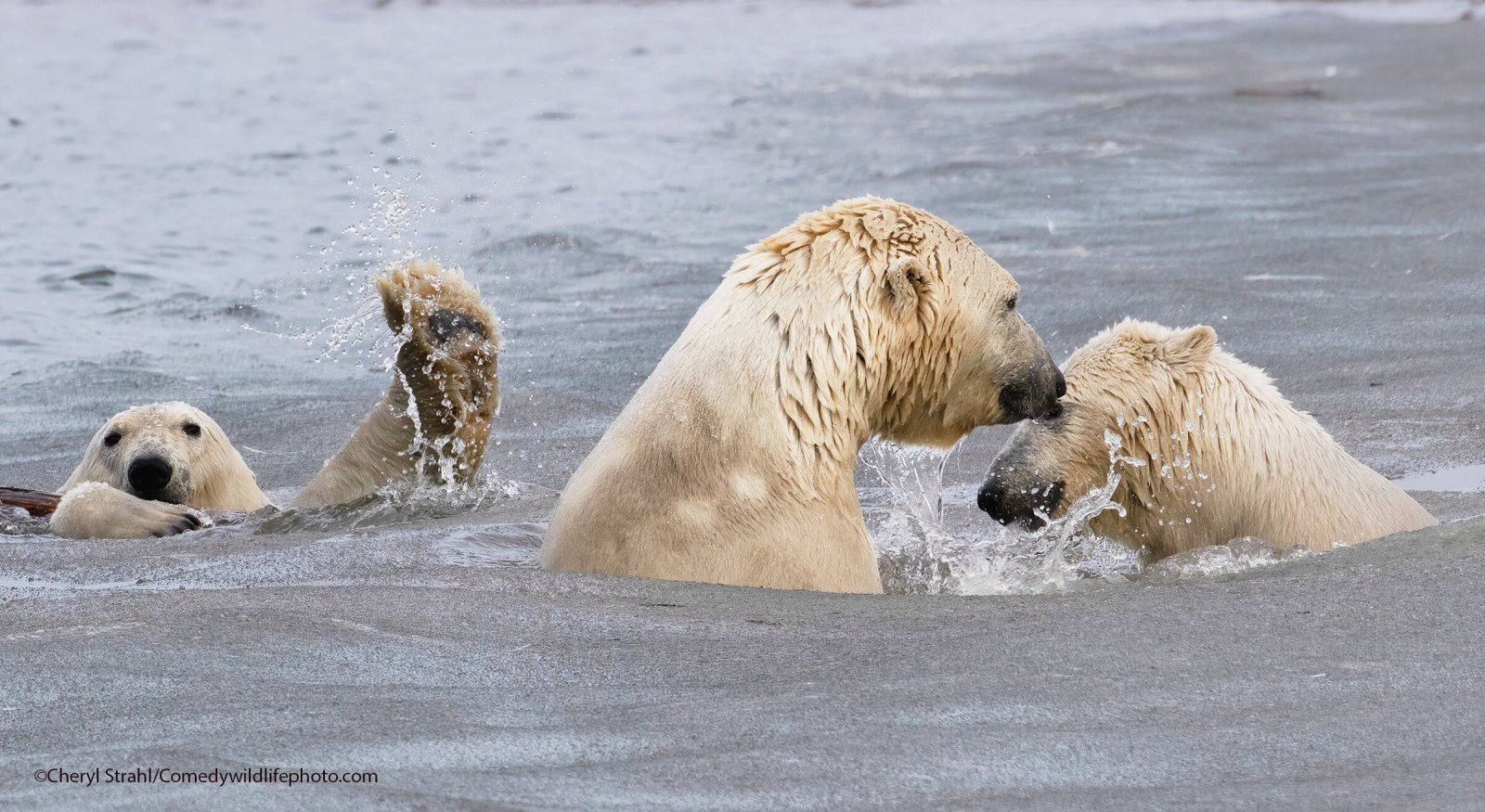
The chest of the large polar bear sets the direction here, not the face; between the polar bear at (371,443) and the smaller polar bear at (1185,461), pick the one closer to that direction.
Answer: the smaller polar bear

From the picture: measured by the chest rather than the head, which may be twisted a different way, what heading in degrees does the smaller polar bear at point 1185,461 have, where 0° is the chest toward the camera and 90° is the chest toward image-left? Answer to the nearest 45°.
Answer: approximately 90°

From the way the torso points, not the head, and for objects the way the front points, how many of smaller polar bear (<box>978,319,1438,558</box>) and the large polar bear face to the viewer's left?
1

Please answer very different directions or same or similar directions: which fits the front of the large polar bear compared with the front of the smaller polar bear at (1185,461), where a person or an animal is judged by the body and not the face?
very different directions

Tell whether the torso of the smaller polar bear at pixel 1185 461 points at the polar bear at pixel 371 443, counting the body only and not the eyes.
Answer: yes

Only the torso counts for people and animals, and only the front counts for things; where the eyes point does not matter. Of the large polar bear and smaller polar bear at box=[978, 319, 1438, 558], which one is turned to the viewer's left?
the smaller polar bear

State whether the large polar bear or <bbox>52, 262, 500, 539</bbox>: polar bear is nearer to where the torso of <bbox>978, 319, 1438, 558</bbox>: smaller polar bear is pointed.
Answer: the large polar bear

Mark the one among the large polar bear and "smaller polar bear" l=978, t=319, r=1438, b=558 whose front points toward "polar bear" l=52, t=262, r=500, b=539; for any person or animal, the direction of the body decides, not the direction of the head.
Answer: the smaller polar bear

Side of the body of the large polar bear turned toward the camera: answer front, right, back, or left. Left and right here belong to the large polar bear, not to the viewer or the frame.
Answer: right

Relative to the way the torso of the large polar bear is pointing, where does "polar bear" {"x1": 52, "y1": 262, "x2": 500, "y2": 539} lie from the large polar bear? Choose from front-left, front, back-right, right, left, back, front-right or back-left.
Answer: back-left
